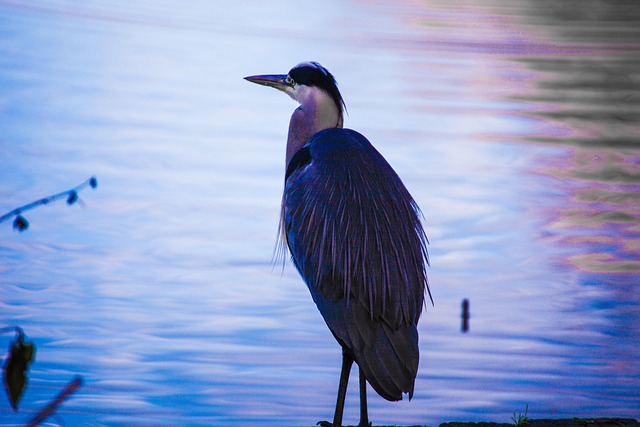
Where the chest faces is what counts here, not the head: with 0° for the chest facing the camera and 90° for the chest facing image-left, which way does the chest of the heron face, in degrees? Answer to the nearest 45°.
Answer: approximately 135°
